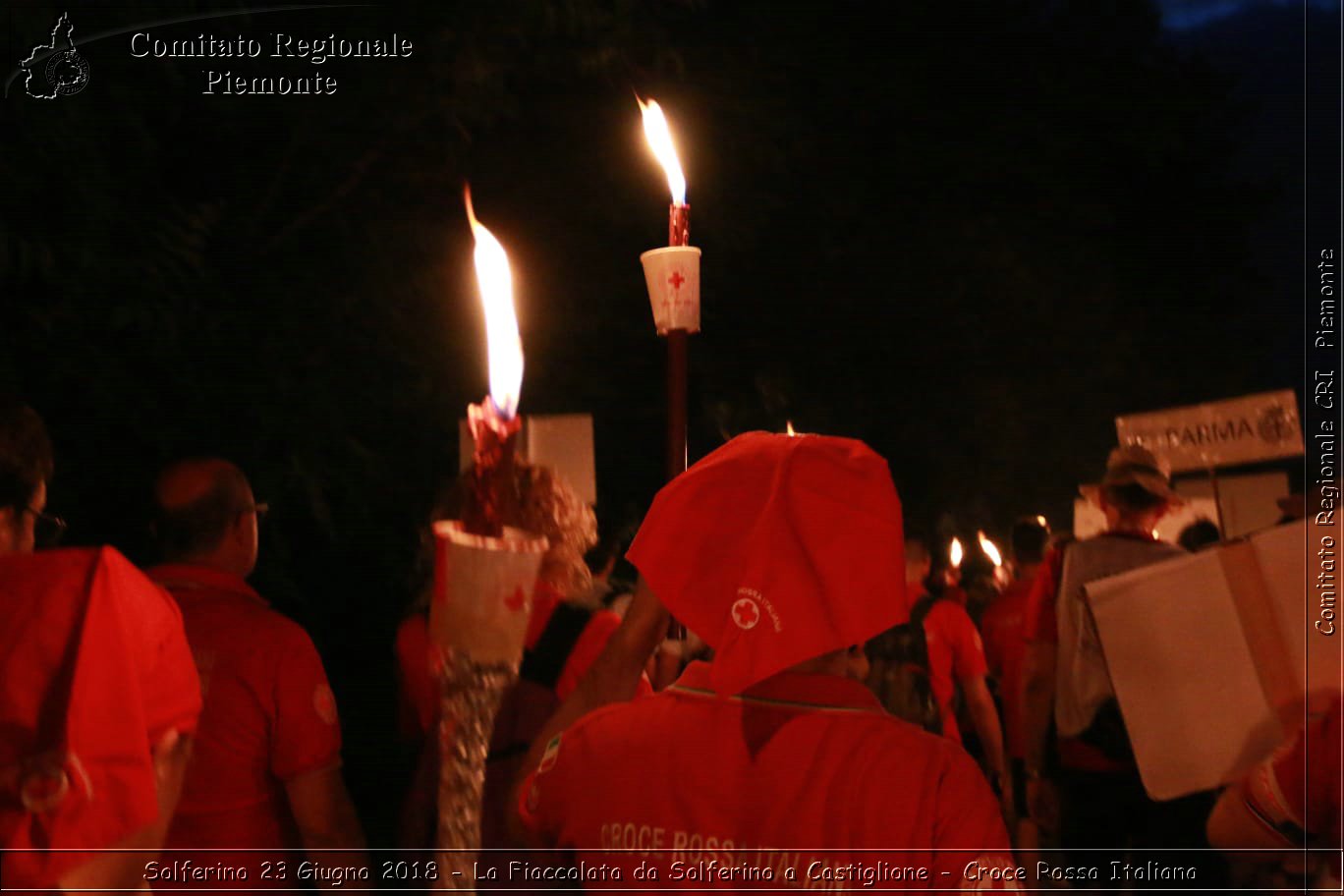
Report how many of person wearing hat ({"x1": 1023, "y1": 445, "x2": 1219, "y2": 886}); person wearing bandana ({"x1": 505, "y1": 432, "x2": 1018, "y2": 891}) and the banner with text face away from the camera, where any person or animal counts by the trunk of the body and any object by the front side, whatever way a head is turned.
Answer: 2

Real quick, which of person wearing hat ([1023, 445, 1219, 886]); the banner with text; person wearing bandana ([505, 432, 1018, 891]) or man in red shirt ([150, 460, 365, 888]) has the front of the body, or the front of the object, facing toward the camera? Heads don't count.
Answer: the banner with text

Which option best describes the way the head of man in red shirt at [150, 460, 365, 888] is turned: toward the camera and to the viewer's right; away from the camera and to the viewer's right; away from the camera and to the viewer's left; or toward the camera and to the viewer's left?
away from the camera and to the viewer's right

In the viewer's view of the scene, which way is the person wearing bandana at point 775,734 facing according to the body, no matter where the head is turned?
away from the camera

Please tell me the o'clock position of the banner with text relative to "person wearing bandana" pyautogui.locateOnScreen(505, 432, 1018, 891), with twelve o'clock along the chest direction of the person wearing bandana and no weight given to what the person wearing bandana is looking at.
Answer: The banner with text is roughly at 1 o'clock from the person wearing bandana.

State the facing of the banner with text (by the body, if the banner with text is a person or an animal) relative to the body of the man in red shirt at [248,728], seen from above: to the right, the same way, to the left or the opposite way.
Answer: the opposite way

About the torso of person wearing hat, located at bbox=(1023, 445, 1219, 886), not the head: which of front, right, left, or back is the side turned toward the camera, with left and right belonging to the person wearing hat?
back

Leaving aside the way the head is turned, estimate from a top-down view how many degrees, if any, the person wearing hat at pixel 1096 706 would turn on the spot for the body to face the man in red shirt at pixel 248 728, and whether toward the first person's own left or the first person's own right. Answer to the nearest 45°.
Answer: approximately 135° to the first person's own left

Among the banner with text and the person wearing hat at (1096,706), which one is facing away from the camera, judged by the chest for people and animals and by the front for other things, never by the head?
the person wearing hat
